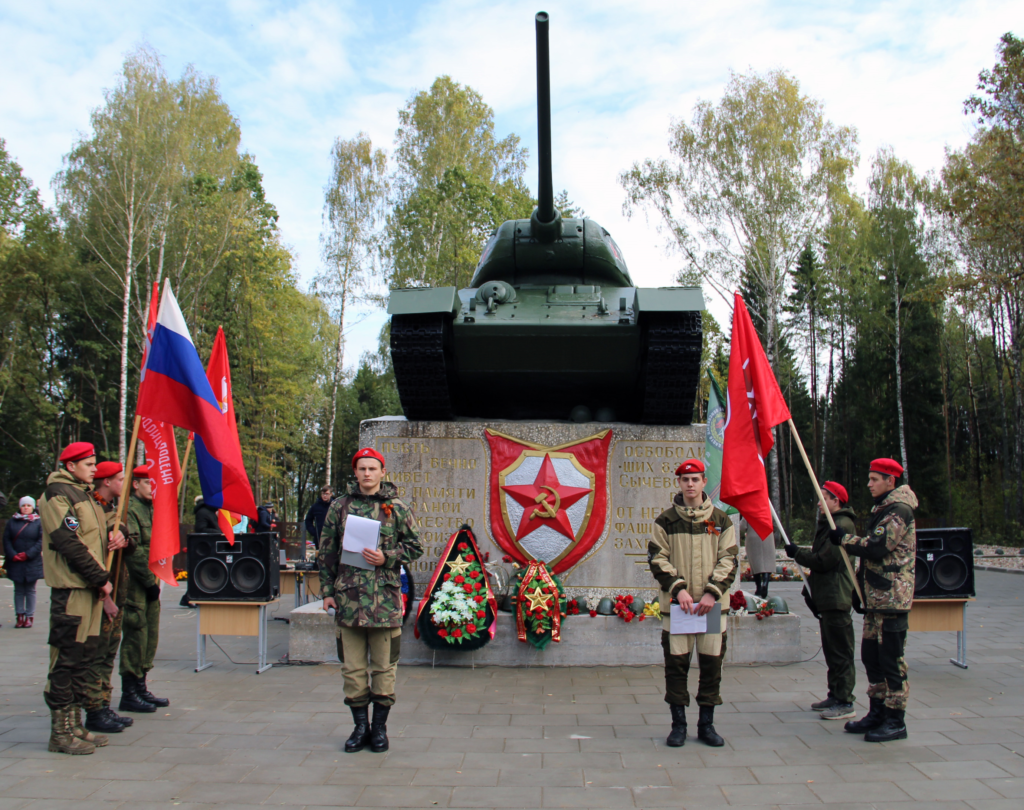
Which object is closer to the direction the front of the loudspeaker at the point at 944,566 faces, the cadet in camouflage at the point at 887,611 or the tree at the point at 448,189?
the cadet in camouflage

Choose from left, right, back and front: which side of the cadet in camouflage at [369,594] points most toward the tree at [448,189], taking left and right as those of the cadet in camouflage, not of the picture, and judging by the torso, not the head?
back

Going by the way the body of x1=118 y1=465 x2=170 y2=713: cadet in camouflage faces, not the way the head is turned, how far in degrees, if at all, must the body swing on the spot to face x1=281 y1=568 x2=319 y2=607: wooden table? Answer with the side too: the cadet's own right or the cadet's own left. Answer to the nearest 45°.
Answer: approximately 90° to the cadet's own left

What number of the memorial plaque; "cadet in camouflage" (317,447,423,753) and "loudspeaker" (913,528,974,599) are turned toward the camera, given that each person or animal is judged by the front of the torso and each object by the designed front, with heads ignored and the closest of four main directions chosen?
3

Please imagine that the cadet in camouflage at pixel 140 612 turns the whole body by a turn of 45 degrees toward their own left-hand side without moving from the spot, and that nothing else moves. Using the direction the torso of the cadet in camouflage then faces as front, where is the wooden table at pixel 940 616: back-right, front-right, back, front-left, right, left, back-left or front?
front-right

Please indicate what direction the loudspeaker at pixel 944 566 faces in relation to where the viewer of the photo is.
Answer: facing the viewer

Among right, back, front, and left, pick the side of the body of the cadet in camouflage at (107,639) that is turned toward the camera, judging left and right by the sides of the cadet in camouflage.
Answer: right

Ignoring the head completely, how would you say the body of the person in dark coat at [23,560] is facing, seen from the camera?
toward the camera

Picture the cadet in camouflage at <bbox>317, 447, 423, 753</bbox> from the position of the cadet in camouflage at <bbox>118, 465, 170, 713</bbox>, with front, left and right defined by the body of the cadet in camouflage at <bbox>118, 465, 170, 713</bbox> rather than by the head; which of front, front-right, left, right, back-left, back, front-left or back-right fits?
front-right

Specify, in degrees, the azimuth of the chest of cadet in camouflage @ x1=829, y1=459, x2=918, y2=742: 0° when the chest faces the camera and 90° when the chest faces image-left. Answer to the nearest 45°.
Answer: approximately 90°

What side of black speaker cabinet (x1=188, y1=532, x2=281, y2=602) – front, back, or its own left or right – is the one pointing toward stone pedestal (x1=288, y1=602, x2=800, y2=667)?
left

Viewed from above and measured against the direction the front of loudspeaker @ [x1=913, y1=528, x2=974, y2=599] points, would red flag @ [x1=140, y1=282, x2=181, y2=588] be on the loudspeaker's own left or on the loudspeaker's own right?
on the loudspeaker's own right
